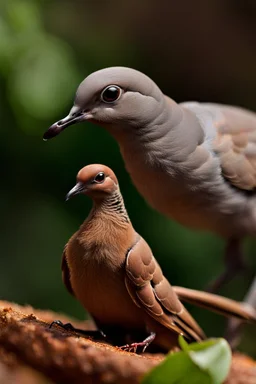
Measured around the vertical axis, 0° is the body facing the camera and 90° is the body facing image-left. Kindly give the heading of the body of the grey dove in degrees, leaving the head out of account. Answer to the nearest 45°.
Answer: approximately 90°

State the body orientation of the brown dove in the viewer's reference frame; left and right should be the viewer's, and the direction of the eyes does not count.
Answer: facing the viewer and to the left of the viewer

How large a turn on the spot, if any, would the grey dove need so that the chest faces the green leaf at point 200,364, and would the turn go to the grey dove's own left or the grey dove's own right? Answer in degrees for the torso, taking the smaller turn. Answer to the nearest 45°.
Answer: approximately 90° to the grey dove's own left

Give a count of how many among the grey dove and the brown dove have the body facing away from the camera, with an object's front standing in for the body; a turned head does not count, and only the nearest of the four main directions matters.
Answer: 0
